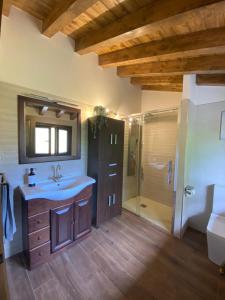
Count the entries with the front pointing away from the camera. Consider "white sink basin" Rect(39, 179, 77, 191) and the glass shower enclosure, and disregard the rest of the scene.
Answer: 0

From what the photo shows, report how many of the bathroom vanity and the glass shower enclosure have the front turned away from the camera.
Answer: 0

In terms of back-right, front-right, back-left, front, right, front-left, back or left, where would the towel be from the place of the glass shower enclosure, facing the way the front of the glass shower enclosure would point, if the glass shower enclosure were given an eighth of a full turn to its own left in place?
front-right

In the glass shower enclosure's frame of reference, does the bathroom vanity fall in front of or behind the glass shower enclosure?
in front

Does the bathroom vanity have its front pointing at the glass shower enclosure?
no

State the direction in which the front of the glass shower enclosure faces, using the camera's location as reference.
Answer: facing the viewer and to the left of the viewer

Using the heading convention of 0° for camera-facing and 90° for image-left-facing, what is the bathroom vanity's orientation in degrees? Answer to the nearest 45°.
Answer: approximately 315°

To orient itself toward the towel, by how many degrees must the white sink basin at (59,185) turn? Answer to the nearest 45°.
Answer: approximately 90° to its right

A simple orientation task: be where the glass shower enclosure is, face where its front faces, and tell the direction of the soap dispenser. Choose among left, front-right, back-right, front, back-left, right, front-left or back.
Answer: front

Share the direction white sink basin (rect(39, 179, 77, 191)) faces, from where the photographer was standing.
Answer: facing the viewer and to the right of the viewer

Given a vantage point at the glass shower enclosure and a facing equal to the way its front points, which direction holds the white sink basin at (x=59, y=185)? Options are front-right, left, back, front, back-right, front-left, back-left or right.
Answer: front

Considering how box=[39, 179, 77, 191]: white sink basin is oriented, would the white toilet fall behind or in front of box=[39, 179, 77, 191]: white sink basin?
in front

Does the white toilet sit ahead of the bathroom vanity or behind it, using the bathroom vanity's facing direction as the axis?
ahead
